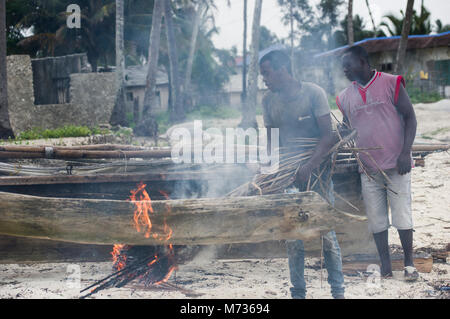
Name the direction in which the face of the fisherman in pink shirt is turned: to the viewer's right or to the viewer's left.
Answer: to the viewer's left

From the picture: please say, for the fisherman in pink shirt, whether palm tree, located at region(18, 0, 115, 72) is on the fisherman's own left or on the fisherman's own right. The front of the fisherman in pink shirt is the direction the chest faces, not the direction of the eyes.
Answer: on the fisherman's own right

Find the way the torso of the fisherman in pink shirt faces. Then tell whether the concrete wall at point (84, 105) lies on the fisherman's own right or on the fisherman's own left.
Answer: on the fisherman's own right

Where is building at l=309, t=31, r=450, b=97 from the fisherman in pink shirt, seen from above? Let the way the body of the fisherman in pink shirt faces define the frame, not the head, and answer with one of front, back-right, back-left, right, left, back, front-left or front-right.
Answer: back-right

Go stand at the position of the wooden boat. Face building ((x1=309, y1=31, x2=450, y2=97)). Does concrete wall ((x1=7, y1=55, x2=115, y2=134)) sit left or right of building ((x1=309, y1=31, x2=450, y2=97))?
left
